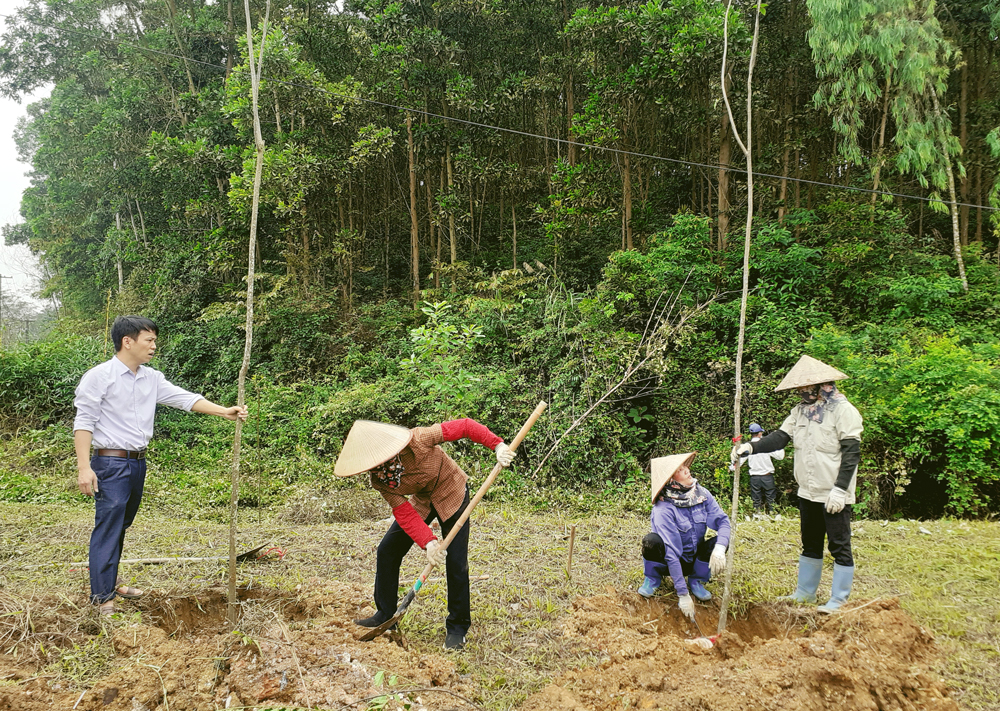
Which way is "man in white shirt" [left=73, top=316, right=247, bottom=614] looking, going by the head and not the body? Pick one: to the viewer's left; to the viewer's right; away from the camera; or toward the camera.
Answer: to the viewer's right

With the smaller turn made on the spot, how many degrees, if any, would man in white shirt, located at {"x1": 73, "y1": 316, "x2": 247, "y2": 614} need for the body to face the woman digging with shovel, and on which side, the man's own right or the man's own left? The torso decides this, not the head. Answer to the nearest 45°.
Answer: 0° — they already face them

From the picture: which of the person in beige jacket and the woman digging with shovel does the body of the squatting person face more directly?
the woman digging with shovel

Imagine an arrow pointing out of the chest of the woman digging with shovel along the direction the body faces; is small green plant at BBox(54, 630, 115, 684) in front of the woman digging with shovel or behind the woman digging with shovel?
in front

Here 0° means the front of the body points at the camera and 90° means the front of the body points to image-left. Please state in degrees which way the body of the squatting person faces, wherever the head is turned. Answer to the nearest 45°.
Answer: approximately 0°

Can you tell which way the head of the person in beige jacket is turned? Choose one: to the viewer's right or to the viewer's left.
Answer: to the viewer's left

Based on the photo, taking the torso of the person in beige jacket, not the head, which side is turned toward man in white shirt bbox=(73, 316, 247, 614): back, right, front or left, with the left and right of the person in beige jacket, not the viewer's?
front

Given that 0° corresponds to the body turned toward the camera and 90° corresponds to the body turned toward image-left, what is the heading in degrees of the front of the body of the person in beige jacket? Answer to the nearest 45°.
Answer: approximately 45°
